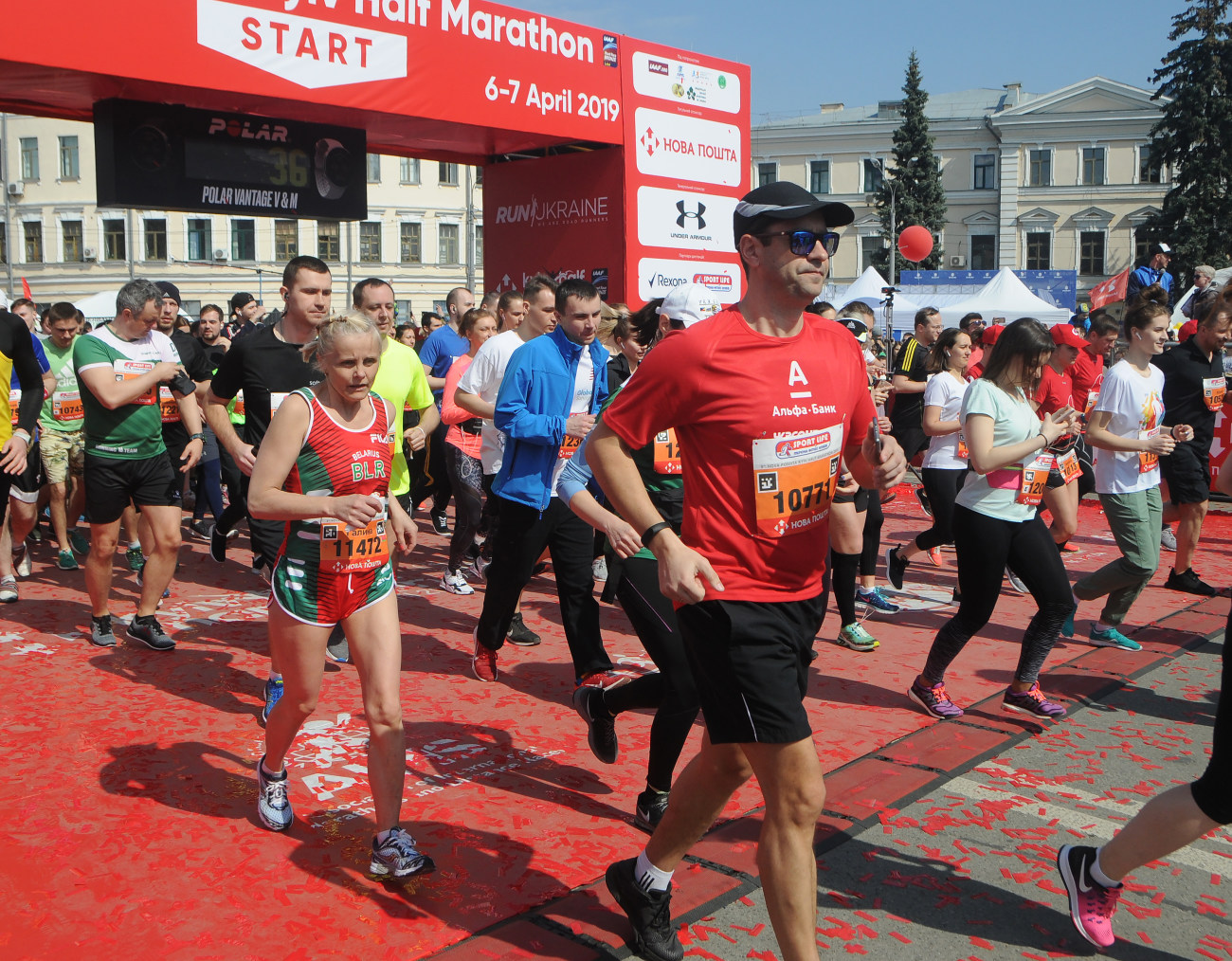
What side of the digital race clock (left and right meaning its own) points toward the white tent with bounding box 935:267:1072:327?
left

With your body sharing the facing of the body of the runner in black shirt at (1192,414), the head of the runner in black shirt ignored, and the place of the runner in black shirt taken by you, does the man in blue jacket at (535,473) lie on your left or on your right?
on your right

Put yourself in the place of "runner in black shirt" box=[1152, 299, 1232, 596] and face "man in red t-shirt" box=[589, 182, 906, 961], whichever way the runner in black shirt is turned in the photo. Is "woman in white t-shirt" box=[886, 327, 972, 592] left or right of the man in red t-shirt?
right

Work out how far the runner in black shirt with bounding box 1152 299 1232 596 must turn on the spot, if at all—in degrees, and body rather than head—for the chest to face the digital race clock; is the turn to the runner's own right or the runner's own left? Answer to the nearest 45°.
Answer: approximately 135° to the runner's own right

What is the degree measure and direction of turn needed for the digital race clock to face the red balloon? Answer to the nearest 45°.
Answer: approximately 90° to its left

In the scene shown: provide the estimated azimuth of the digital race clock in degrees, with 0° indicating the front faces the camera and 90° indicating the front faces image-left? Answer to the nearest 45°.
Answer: approximately 315°

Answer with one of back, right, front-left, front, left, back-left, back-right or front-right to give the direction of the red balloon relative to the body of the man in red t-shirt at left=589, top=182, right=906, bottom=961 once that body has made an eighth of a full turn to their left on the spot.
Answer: left

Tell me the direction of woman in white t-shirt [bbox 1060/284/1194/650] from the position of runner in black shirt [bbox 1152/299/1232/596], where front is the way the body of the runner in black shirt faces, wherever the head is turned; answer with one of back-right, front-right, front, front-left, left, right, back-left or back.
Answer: front-right

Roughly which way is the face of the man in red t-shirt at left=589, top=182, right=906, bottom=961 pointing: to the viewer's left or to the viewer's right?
to the viewer's right

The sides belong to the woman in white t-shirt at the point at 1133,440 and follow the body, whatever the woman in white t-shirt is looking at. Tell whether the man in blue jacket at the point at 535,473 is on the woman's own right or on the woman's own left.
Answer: on the woman's own right
